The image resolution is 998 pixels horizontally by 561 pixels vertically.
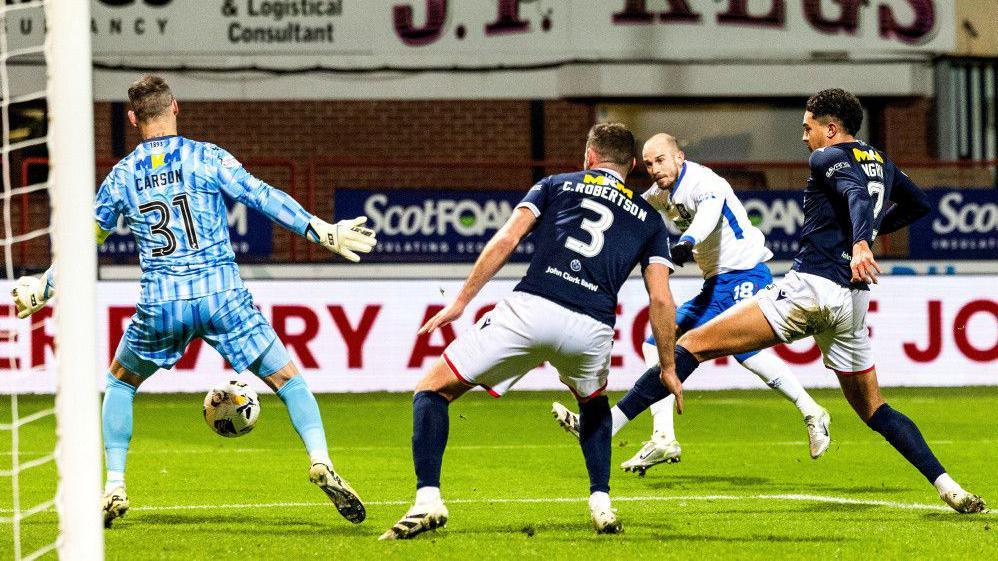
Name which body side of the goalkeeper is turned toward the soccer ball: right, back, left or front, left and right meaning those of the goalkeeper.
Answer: front

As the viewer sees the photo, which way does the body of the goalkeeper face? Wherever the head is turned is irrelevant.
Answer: away from the camera

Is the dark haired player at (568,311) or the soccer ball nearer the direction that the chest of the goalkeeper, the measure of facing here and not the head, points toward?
the soccer ball

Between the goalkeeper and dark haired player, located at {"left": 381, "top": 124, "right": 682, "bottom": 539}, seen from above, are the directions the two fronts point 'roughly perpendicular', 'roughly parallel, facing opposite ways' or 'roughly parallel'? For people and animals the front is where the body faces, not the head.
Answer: roughly parallel

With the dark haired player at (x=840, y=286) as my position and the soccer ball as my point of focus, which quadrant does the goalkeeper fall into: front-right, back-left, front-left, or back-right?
front-left

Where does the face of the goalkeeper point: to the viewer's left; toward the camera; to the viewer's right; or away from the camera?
away from the camera

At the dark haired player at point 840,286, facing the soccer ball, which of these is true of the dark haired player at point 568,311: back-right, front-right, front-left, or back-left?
front-left

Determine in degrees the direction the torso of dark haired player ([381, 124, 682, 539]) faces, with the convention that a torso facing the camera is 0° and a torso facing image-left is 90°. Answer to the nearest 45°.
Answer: approximately 180°

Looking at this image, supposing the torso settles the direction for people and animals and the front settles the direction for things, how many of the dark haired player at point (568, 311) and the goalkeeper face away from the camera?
2

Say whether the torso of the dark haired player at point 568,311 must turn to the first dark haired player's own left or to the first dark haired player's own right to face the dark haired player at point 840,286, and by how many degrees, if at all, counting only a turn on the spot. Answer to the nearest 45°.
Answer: approximately 45° to the first dark haired player's own right

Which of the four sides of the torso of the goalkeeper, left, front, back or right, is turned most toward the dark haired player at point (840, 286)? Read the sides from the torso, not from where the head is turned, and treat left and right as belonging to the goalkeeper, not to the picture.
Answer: right
